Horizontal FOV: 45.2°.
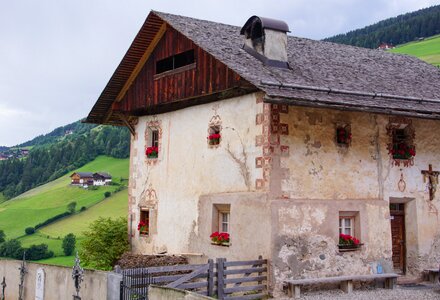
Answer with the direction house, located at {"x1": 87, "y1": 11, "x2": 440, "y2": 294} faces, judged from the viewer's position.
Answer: facing the viewer and to the right of the viewer

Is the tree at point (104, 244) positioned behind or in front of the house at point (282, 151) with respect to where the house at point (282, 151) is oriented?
behind
